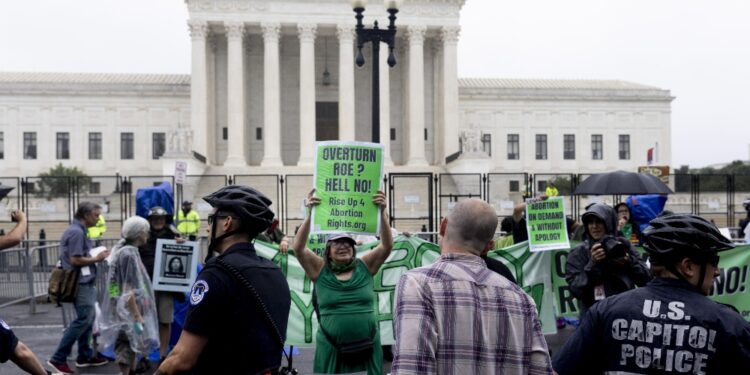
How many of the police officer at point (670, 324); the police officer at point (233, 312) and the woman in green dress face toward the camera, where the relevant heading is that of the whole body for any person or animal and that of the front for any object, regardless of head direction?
1

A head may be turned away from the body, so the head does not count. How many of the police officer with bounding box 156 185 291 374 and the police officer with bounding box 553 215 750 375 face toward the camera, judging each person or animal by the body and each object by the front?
0

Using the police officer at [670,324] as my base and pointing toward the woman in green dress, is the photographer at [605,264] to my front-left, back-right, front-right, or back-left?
front-right

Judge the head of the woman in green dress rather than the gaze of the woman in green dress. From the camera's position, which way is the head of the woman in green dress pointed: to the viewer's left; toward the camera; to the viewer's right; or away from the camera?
toward the camera

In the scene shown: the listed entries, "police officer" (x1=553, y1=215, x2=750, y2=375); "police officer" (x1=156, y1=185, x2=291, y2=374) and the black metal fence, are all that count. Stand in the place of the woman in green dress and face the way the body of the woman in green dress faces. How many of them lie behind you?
1

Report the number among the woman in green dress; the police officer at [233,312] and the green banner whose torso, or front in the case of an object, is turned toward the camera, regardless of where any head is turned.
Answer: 2

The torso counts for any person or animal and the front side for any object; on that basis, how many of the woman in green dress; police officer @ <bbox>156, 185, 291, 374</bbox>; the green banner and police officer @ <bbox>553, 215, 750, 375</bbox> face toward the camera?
2

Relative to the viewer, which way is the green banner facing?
toward the camera

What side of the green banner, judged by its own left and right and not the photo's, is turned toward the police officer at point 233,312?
front

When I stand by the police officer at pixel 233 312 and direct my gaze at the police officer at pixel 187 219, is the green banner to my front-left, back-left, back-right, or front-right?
front-right

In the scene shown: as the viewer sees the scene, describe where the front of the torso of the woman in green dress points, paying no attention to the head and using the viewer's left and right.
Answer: facing the viewer
